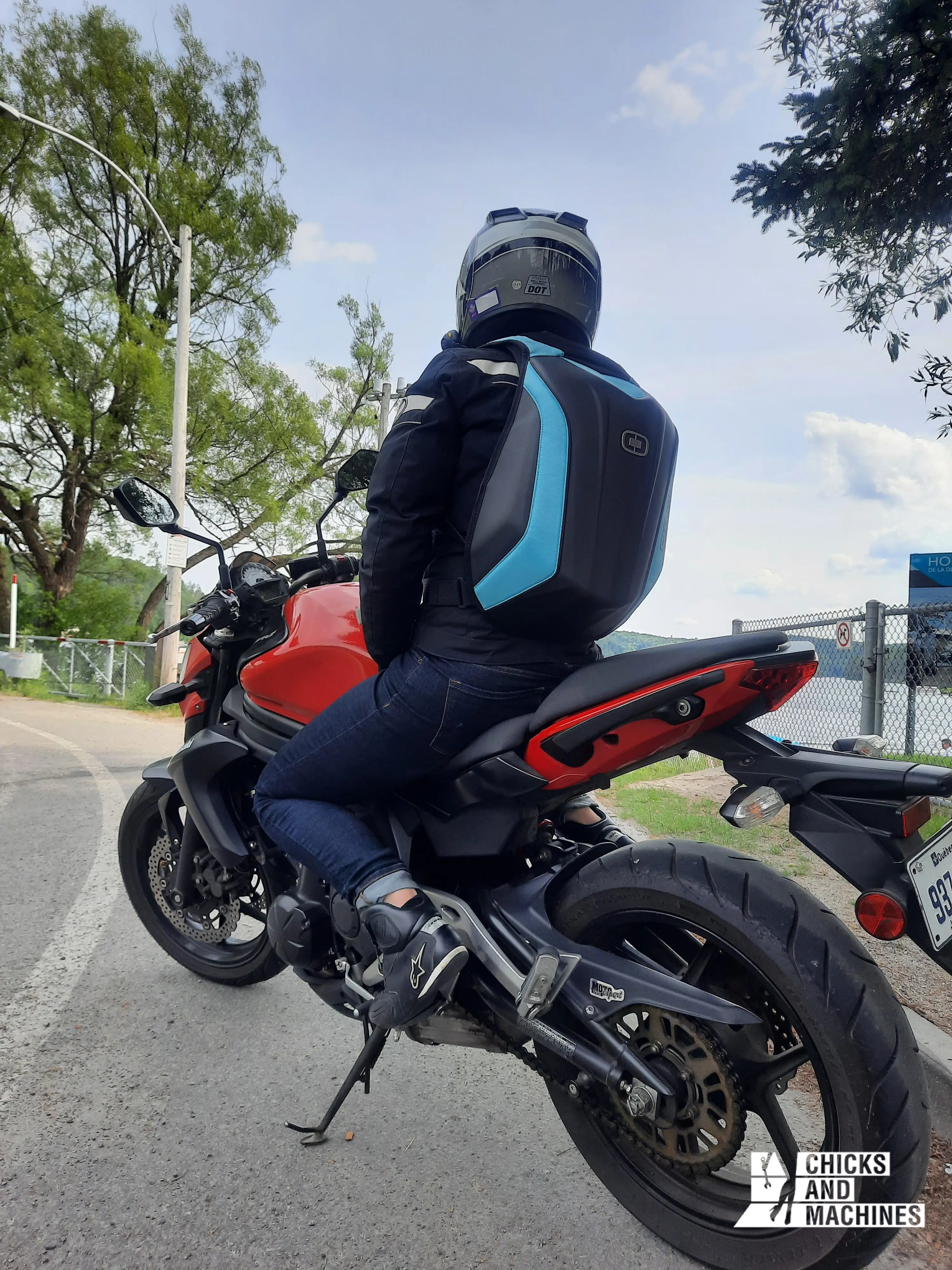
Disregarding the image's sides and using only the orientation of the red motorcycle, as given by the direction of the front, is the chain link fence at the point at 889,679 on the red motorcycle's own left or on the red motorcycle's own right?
on the red motorcycle's own right

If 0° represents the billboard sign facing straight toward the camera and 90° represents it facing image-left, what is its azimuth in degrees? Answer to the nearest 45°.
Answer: approximately 0°

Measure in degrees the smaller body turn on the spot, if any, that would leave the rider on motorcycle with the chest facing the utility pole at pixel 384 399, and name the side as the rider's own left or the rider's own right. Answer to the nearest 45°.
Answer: approximately 45° to the rider's own right

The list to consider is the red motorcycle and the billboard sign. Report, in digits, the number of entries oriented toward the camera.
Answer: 1

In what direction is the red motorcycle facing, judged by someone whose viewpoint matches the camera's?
facing away from the viewer and to the left of the viewer

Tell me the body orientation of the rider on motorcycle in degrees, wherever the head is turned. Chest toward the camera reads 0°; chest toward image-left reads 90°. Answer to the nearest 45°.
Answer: approximately 135°
